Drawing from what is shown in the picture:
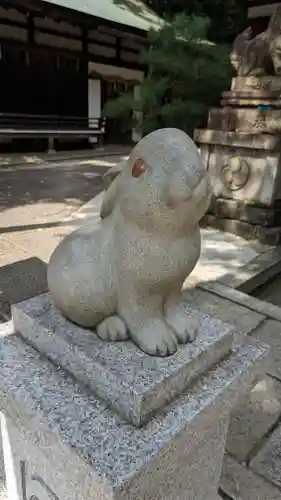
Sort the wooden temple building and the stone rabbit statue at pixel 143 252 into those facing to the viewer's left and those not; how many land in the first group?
0

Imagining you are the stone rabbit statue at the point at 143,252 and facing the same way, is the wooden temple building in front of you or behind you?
behind

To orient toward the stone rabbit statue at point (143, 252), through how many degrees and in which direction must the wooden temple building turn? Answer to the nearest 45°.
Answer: approximately 45° to its right

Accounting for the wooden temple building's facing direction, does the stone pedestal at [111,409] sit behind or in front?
in front

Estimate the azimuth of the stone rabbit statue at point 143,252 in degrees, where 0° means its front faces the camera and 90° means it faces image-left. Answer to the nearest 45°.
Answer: approximately 315°

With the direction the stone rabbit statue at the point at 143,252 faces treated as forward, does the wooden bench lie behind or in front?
behind

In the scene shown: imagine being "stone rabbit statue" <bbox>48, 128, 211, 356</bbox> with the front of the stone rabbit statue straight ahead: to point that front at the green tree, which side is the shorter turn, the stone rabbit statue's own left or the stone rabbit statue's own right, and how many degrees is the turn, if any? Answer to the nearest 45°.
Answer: approximately 135° to the stone rabbit statue's own left
